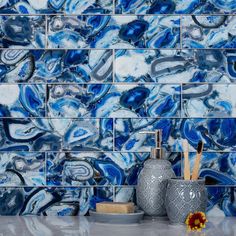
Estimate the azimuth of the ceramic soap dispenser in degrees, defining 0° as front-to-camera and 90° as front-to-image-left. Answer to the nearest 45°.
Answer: approximately 90°
